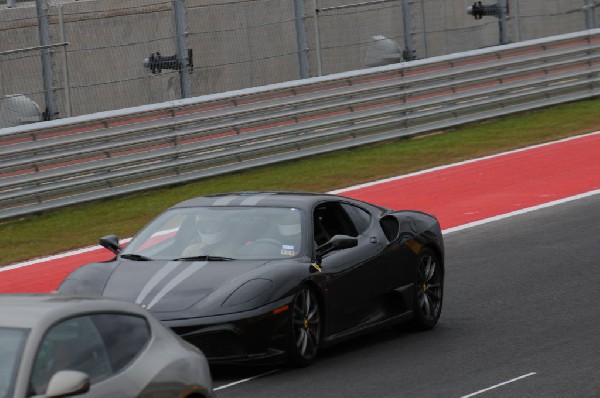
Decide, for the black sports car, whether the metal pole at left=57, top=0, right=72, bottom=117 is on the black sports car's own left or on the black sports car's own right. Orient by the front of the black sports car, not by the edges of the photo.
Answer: on the black sports car's own right

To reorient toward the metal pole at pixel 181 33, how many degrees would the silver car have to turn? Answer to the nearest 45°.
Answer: approximately 135° to its right

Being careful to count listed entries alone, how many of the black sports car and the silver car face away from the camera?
0

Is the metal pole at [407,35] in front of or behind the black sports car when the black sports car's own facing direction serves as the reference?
behind

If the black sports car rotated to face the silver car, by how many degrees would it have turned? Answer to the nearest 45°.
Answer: approximately 45° to its left

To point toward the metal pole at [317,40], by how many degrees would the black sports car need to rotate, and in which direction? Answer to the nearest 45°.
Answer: approximately 135° to its right

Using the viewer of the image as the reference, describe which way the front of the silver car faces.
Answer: facing the viewer and to the left of the viewer

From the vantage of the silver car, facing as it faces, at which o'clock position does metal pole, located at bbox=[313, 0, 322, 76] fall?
The metal pole is roughly at 5 o'clock from the silver car.

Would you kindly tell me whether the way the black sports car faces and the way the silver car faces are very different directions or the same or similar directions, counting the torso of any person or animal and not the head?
same or similar directions

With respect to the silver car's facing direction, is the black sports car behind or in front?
behind

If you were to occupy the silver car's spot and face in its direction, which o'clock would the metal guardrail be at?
The metal guardrail is roughly at 5 o'clock from the silver car.

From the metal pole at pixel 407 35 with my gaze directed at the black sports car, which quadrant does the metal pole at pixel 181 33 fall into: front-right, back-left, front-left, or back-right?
front-right
